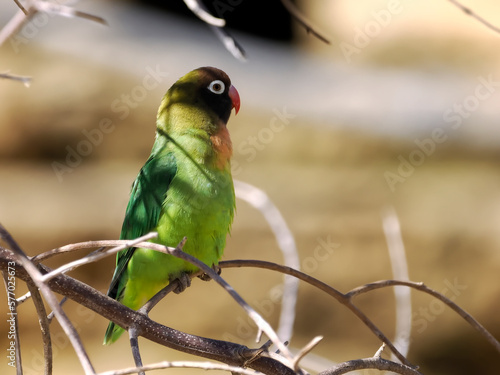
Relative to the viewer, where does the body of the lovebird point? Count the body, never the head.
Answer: to the viewer's right

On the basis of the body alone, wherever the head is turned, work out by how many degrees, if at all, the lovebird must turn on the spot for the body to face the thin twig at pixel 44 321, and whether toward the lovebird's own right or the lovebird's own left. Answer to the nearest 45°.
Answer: approximately 90° to the lovebird's own right
